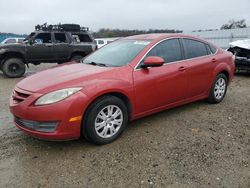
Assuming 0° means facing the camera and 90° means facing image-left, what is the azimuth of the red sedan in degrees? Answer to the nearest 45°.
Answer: approximately 45°

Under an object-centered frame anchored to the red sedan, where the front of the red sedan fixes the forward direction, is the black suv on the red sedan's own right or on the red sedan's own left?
on the red sedan's own right
